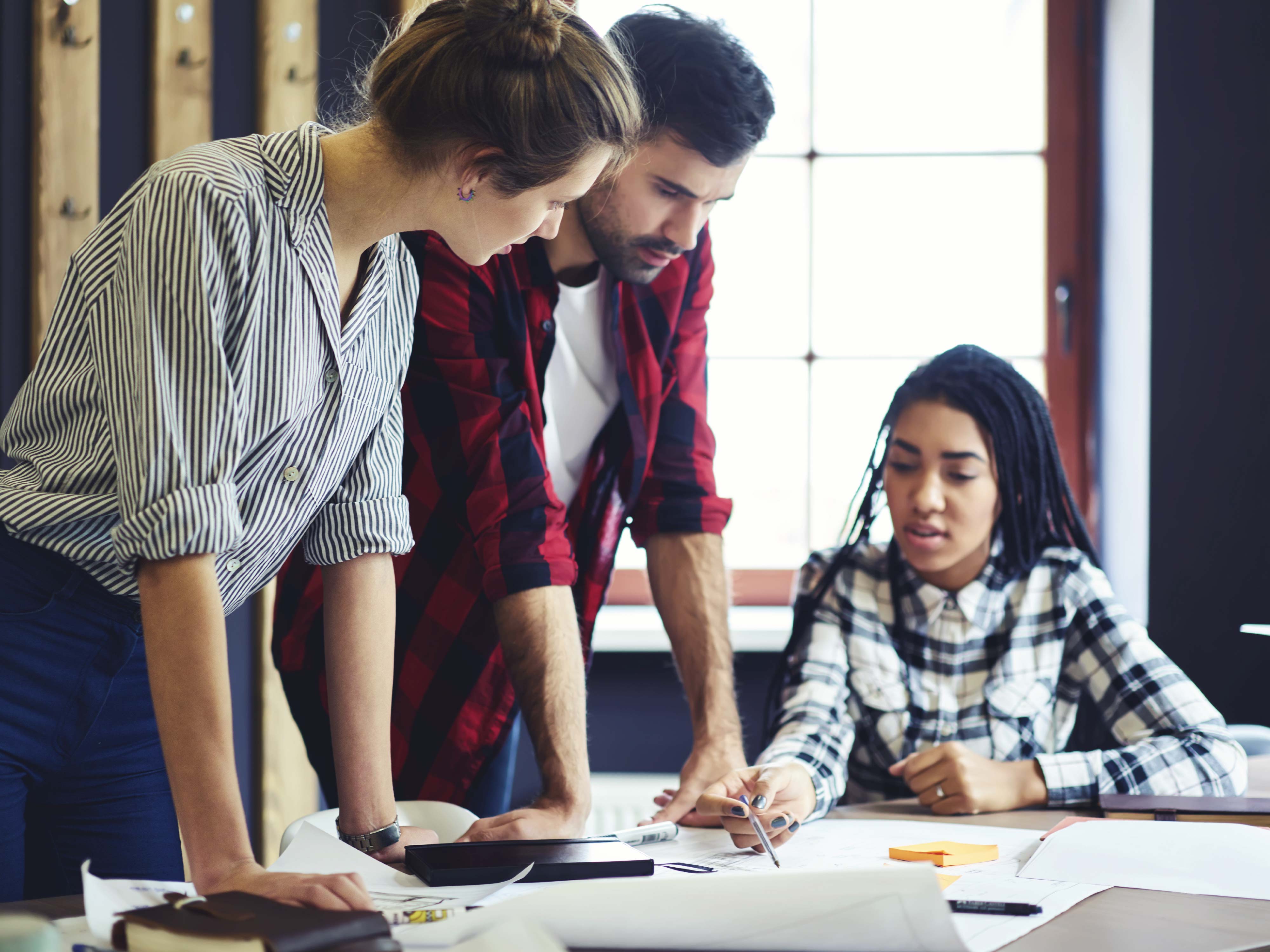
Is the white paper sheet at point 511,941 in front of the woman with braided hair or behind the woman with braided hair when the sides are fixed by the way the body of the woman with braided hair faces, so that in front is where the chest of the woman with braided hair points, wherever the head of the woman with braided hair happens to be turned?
in front

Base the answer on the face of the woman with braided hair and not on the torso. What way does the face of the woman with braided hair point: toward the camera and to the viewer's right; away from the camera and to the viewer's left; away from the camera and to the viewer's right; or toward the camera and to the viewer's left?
toward the camera and to the viewer's left

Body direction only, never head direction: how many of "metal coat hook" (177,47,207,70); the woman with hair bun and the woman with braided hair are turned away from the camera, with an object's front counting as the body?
0

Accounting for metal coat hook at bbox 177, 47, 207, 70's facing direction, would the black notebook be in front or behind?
in front

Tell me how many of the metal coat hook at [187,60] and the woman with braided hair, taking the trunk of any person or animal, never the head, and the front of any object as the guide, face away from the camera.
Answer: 0

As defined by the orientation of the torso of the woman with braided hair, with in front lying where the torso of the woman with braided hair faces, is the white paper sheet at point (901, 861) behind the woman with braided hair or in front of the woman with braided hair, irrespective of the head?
in front

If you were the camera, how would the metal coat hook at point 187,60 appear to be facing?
facing the viewer and to the right of the viewer

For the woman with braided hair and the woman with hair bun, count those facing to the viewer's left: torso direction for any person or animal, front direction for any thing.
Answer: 0

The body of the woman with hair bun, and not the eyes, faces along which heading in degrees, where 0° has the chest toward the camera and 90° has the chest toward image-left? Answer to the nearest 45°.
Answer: approximately 315°

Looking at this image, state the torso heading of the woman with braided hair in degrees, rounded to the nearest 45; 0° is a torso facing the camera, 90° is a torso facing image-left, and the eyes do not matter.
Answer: approximately 0°

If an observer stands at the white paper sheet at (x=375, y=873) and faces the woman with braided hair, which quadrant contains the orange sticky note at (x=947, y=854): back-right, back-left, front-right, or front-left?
front-right
